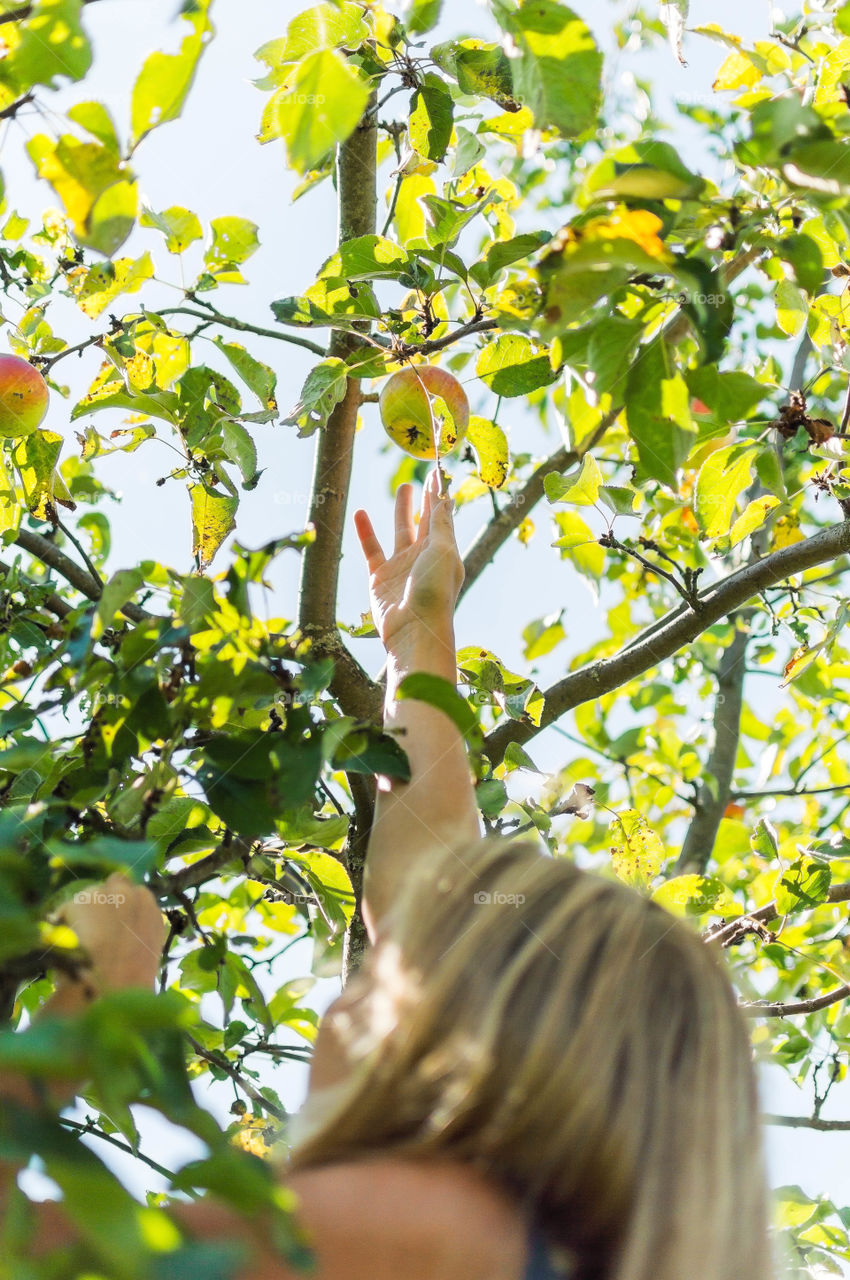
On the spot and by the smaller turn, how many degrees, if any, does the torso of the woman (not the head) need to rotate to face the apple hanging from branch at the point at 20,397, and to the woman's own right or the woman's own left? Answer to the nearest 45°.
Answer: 0° — they already face it

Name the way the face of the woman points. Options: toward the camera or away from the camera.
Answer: away from the camera

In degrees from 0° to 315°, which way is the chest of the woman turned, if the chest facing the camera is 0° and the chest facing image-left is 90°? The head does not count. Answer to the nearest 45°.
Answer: approximately 135°
